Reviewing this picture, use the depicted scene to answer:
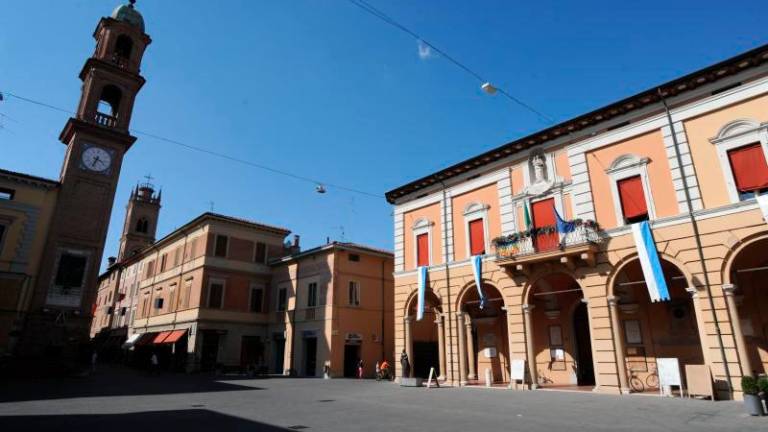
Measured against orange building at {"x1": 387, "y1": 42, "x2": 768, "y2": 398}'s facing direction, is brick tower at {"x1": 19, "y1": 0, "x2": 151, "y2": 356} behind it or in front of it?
in front

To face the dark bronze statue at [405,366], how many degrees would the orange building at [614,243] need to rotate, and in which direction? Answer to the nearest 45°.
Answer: approximately 45° to its right

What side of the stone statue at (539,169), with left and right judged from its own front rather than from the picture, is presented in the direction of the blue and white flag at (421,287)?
right

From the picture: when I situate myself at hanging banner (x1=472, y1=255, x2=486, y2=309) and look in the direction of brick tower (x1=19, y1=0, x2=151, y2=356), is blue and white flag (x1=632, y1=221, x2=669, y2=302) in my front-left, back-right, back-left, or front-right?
back-left

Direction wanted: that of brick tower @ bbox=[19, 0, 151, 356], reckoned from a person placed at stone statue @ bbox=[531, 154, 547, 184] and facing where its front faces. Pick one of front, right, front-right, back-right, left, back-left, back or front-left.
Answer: front-right

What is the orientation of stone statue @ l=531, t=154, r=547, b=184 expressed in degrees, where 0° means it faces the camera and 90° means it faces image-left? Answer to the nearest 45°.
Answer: approximately 45°

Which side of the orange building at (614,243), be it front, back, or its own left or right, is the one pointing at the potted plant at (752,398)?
left

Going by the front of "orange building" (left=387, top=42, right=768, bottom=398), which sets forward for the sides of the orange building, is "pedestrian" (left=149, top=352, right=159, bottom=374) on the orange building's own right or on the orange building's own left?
on the orange building's own right
